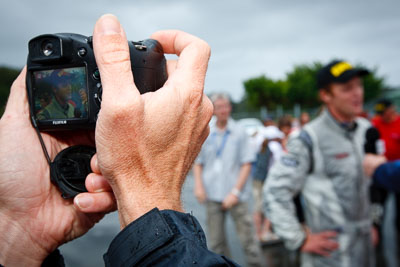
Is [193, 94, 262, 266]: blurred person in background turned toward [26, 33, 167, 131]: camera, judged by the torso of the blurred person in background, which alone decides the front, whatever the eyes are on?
yes

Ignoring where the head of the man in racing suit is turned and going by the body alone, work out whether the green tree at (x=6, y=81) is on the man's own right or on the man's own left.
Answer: on the man's own right

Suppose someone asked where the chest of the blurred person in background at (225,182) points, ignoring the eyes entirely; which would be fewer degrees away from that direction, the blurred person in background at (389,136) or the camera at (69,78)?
the camera

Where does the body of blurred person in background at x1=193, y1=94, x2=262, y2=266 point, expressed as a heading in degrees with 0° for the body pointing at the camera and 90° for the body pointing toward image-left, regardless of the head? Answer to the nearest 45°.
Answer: approximately 0°

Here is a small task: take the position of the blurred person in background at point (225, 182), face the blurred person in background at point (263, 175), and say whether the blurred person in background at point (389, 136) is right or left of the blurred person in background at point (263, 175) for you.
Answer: right

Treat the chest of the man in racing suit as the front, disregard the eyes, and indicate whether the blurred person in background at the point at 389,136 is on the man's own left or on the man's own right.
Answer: on the man's own left

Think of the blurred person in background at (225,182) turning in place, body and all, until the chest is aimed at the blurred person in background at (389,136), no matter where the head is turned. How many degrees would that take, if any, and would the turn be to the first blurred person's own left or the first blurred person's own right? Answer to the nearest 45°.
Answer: approximately 135° to the first blurred person's own left
